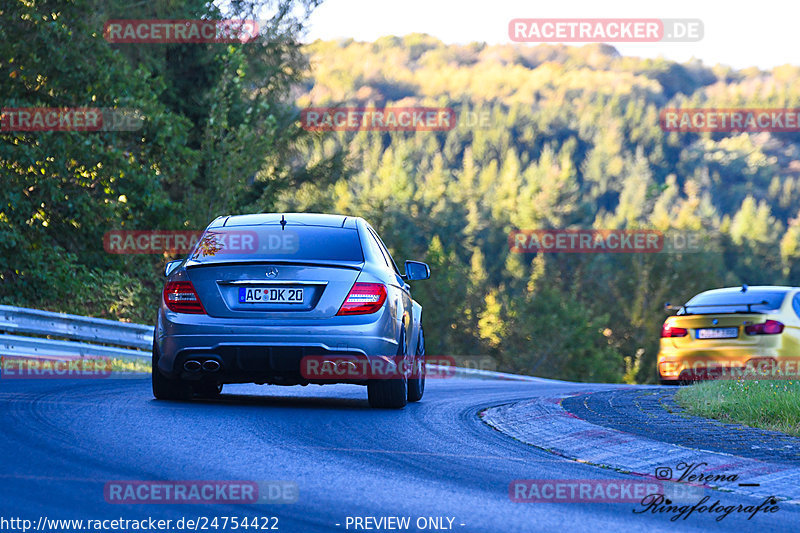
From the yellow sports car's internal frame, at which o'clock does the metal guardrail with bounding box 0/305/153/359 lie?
The metal guardrail is roughly at 7 o'clock from the yellow sports car.

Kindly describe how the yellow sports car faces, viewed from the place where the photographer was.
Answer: facing away from the viewer and to the right of the viewer
